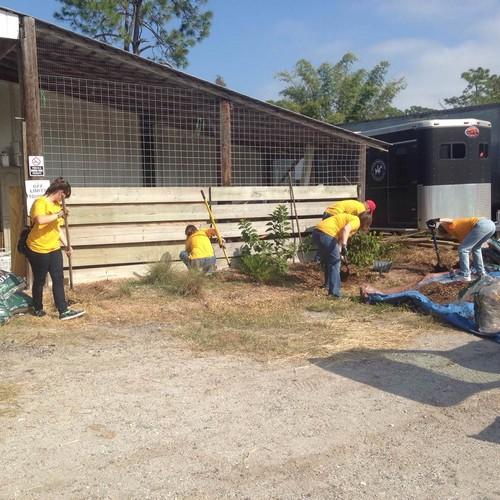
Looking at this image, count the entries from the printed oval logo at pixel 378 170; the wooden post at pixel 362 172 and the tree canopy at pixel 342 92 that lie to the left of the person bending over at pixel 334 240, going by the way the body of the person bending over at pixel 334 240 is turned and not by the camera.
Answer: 3

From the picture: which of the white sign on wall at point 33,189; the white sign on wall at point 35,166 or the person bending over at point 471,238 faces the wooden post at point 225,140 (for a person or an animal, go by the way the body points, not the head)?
the person bending over

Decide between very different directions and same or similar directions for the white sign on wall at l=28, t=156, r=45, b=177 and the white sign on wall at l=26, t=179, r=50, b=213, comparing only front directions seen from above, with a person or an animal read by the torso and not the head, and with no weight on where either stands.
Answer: same or similar directions

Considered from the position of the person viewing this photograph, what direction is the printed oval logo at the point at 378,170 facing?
facing the viewer

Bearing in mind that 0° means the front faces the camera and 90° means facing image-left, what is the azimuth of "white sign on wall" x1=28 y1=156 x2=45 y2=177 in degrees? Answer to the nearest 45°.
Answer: approximately 0°

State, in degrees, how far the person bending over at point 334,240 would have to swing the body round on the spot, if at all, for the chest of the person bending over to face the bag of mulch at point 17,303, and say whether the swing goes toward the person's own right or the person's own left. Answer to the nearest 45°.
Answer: approximately 135° to the person's own right

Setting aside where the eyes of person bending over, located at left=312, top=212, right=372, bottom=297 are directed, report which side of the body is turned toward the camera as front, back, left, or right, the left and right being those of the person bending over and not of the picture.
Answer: right

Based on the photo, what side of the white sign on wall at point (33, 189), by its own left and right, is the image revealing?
front

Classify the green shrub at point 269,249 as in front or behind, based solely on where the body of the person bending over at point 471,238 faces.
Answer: in front

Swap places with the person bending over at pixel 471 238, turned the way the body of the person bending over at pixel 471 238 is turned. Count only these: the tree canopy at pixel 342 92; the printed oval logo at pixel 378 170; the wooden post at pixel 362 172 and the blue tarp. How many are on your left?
1

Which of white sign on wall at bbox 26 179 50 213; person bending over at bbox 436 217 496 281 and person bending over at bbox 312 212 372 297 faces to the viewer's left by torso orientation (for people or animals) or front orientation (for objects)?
person bending over at bbox 436 217 496 281

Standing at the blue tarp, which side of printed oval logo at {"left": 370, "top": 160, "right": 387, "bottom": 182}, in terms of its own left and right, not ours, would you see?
front

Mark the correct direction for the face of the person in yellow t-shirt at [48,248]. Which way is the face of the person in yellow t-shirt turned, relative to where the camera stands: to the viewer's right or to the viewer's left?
to the viewer's right

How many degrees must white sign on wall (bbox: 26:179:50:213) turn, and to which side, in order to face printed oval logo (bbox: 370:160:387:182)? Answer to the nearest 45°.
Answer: approximately 135° to its left

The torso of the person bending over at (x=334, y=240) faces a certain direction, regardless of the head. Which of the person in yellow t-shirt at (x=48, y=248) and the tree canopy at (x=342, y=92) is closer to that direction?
the tree canopy

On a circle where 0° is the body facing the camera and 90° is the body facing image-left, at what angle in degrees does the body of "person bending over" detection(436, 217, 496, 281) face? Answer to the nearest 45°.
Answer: approximately 90°

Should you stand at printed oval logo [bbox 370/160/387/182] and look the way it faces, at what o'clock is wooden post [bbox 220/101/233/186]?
The wooden post is roughly at 1 o'clock from the printed oval logo.
